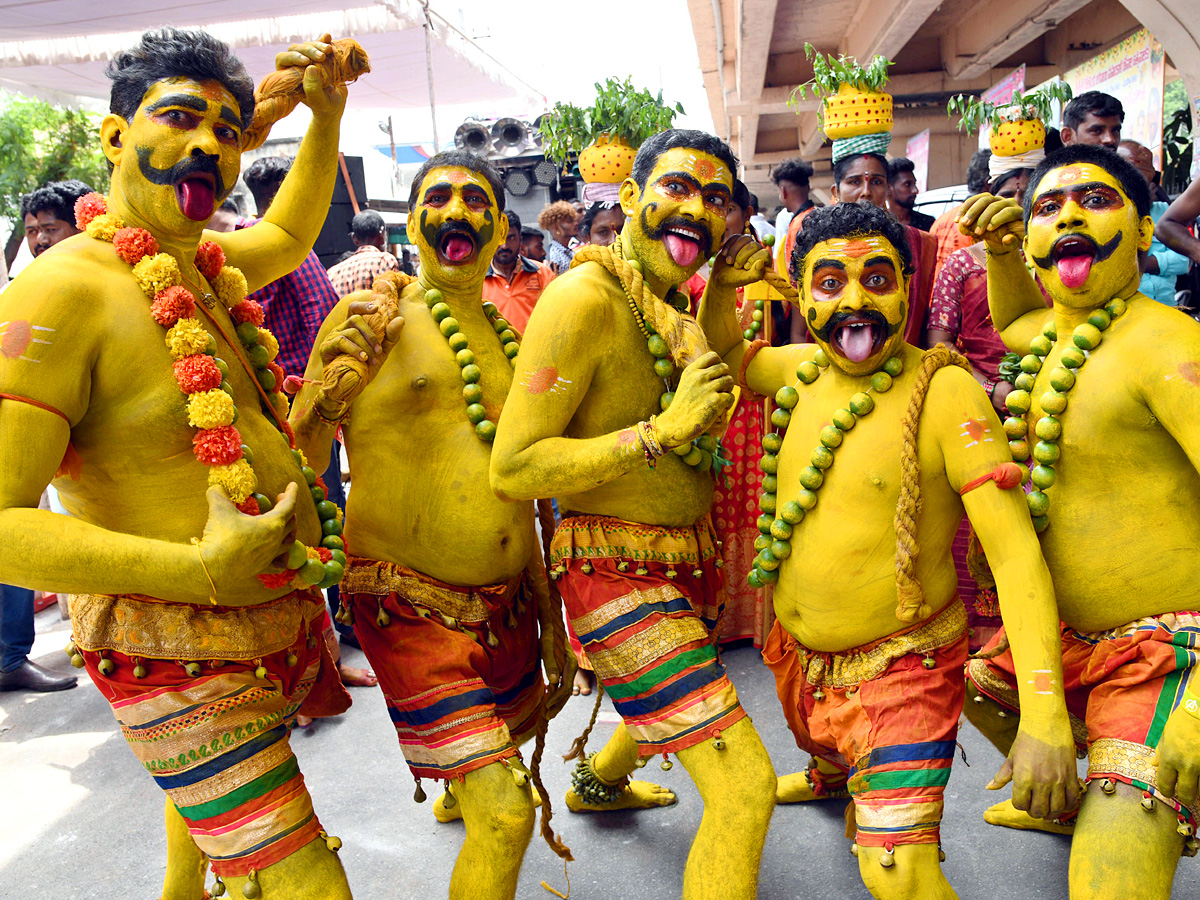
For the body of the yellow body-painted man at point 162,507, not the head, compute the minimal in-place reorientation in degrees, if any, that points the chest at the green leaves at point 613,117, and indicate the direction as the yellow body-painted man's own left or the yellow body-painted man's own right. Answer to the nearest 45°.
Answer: approximately 90° to the yellow body-painted man's own left

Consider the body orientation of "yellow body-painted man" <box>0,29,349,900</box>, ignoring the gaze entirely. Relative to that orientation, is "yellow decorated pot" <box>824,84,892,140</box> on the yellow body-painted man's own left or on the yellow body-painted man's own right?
on the yellow body-painted man's own left

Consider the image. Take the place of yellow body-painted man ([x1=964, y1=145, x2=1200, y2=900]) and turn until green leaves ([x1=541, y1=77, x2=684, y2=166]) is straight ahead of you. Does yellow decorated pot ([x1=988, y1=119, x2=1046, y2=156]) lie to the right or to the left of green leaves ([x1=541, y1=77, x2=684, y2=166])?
right

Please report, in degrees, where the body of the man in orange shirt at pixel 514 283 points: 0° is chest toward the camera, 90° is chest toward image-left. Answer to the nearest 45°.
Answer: approximately 0°

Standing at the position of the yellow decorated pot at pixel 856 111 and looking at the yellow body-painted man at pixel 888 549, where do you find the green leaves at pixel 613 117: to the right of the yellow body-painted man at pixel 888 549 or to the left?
right

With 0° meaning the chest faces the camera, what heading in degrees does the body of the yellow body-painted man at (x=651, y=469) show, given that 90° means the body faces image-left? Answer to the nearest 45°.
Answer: approximately 315°

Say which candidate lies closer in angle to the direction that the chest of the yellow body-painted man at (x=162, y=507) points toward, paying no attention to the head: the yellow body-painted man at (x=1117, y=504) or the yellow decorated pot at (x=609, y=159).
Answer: the yellow body-painted man
